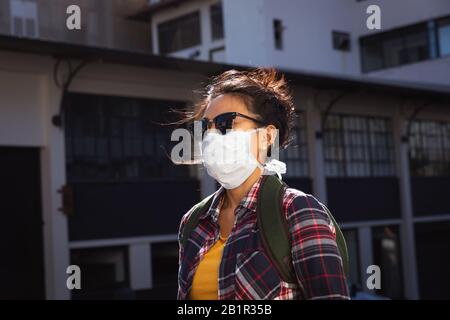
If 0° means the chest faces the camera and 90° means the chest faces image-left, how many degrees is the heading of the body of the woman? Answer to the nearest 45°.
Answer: approximately 45°

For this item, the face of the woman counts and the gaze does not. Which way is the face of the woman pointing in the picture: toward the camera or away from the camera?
toward the camera
